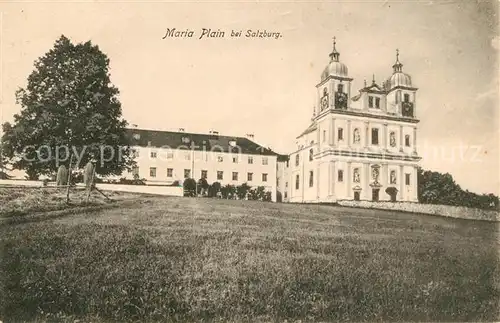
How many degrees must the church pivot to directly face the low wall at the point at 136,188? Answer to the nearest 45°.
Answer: approximately 90° to its right

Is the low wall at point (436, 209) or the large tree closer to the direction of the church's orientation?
the low wall

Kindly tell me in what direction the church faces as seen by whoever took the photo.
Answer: facing the viewer and to the right of the viewer

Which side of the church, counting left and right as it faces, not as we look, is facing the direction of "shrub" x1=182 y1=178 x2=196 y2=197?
right

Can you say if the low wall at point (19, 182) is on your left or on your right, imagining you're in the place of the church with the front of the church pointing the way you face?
on your right

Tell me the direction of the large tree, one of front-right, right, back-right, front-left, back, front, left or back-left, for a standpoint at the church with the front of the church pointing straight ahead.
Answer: right
